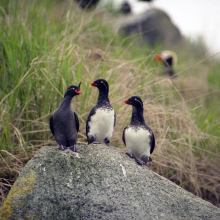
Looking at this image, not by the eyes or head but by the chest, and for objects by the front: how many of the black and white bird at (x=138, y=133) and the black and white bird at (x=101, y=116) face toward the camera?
2

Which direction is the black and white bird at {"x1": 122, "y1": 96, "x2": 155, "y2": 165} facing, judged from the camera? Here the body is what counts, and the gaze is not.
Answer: toward the camera
